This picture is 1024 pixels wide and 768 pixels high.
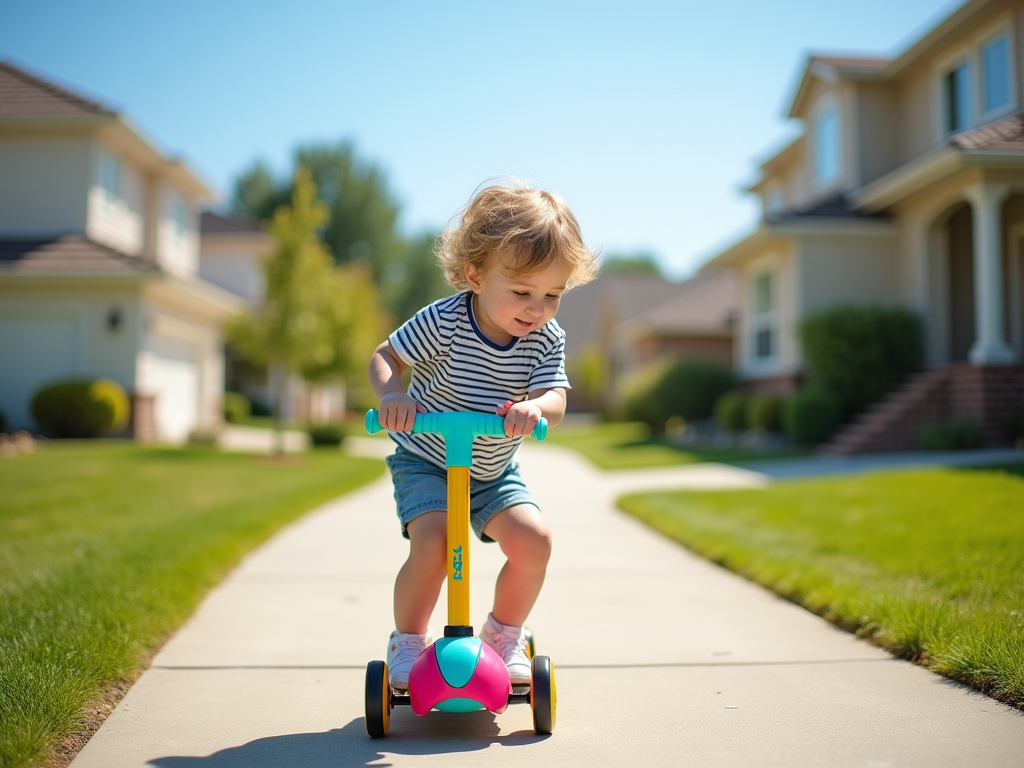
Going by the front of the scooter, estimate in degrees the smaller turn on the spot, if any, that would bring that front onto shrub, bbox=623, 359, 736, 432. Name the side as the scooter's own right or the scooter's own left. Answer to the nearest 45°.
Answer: approximately 180°

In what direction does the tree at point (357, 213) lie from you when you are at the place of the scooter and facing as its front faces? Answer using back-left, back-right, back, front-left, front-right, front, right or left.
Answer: back

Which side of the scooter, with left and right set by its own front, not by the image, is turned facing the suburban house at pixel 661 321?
back

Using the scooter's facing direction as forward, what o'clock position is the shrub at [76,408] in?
The shrub is roughly at 5 o'clock from the scooter.

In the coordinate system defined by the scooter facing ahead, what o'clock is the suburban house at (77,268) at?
The suburban house is roughly at 5 o'clock from the scooter.

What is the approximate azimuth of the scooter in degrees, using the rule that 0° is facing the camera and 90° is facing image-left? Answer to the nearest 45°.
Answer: approximately 0°

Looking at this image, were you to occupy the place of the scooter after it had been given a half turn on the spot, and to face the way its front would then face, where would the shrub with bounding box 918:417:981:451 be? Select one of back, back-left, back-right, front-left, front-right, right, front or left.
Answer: front-right

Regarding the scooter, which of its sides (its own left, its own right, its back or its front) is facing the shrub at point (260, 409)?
back

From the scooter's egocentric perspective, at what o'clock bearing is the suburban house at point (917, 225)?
The suburban house is roughly at 7 o'clock from the scooter.

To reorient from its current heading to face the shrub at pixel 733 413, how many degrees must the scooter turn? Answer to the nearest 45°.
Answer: approximately 180°
